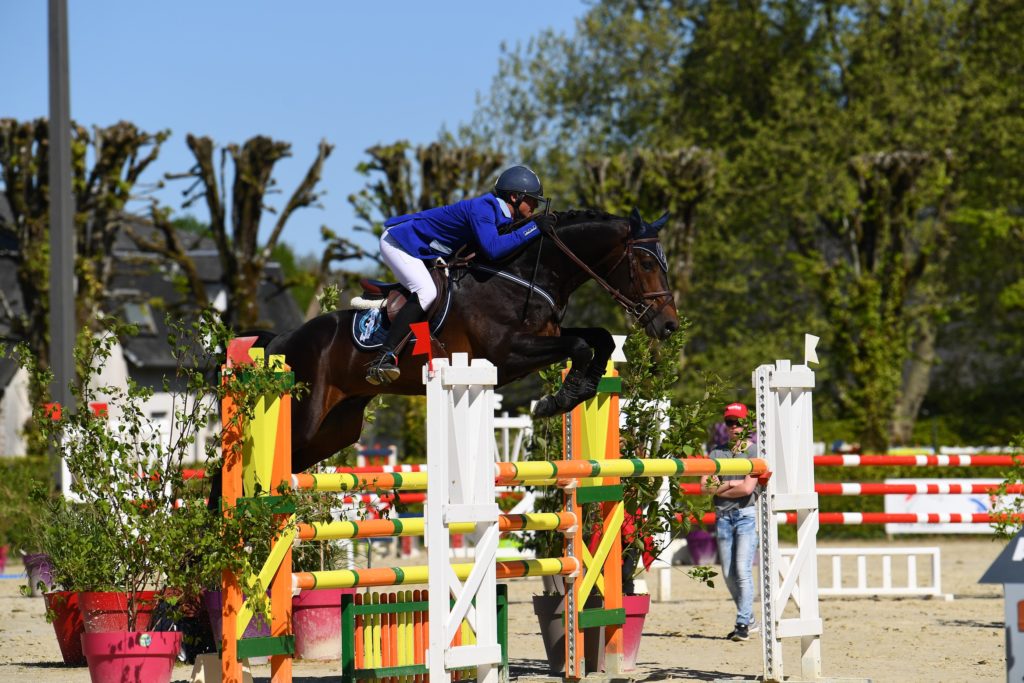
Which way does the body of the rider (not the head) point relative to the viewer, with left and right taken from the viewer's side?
facing to the right of the viewer

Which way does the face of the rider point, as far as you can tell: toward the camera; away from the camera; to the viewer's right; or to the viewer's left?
to the viewer's right

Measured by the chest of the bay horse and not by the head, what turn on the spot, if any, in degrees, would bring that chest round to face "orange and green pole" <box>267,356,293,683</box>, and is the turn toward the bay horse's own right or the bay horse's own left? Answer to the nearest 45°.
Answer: approximately 135° to the bay horse's own right

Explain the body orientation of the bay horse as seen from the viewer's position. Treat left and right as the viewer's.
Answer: facing to the right of the viewer

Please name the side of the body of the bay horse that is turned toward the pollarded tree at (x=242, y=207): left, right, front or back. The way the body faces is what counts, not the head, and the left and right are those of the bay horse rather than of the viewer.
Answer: left
